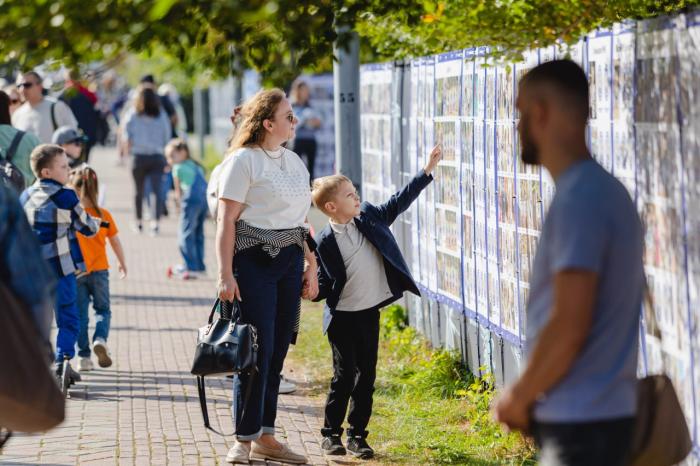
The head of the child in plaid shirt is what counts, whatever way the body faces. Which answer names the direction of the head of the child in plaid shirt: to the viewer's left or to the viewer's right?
to the viewer's right

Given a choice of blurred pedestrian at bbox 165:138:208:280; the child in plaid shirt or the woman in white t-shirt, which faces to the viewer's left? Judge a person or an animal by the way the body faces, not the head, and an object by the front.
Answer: the blurred pedestrian

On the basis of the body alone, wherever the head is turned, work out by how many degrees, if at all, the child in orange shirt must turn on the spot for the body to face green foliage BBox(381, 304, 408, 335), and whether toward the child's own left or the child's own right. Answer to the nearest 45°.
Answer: approximately 90° to the child's own right

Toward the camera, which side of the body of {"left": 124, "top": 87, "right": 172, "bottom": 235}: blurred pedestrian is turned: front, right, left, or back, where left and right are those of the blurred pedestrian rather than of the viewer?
back

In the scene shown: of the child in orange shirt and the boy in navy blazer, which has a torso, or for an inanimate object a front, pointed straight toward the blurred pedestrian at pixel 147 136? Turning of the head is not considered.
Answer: the child in orange shirt

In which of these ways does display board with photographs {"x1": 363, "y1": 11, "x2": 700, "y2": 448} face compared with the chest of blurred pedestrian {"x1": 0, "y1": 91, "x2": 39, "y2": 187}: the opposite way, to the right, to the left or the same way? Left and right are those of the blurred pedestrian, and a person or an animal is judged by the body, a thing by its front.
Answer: to the left

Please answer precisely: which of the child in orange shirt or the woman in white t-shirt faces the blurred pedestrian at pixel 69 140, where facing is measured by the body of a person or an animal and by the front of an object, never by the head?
the child in orange shirt

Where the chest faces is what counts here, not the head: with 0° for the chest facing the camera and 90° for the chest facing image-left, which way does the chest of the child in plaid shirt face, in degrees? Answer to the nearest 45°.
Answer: approximately 225°

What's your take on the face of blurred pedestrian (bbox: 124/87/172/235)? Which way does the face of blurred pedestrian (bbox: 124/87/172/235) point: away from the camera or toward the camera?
away from the camera

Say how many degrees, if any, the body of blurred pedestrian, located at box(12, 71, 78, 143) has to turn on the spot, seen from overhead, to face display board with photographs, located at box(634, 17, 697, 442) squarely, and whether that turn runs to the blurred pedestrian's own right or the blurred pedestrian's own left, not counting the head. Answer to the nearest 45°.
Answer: approximately 45° to the blurred pedestrian's own left

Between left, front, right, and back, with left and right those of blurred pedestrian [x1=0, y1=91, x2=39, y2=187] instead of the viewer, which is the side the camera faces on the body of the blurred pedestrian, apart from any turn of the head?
back

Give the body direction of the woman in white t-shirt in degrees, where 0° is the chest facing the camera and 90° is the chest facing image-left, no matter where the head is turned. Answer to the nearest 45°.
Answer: approximately 315°

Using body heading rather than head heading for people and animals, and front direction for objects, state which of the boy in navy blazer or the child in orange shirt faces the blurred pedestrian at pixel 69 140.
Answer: the child in orange shirt
